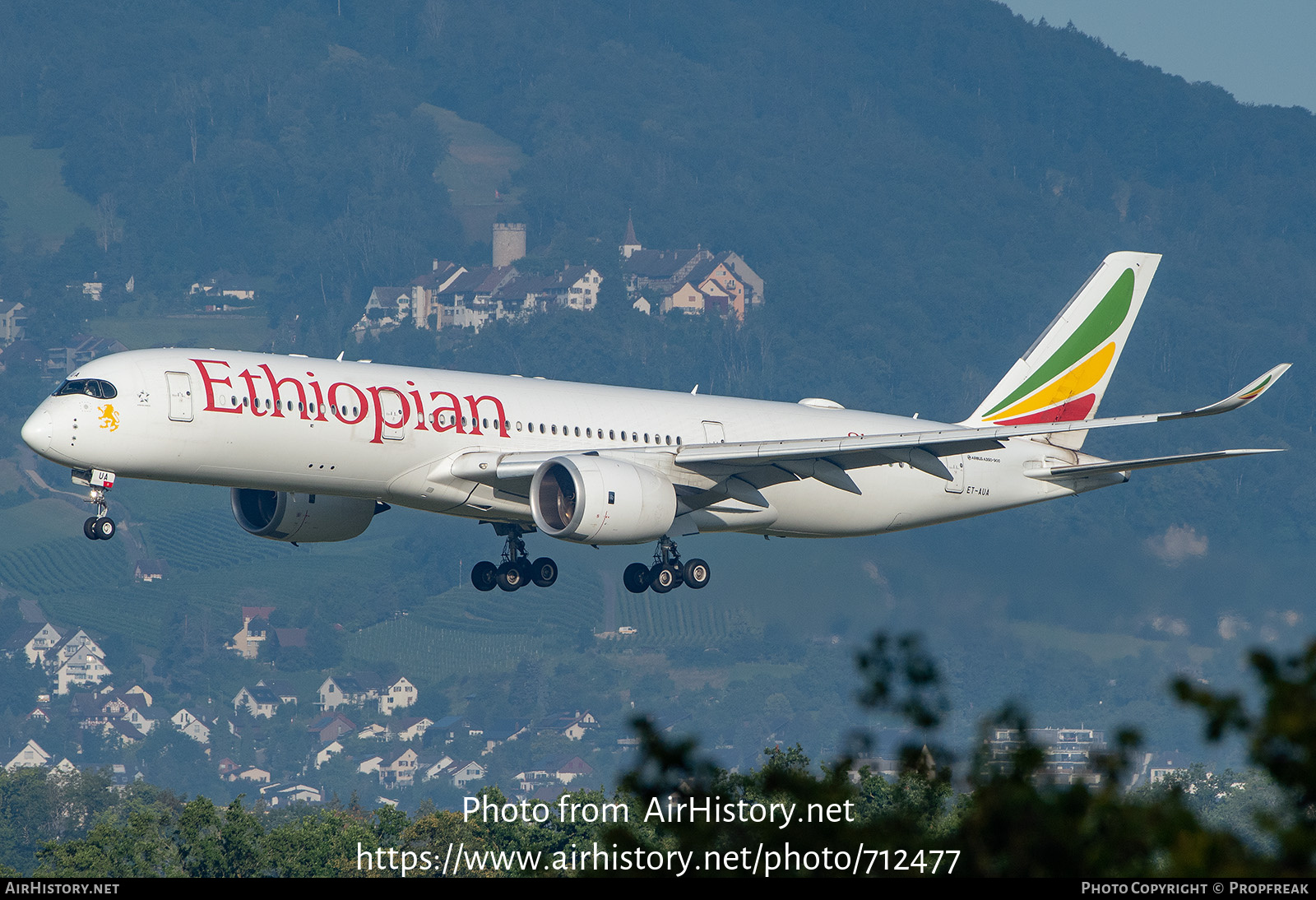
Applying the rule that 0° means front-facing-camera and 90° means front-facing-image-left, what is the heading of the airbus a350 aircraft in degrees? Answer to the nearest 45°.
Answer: approximately 45°
